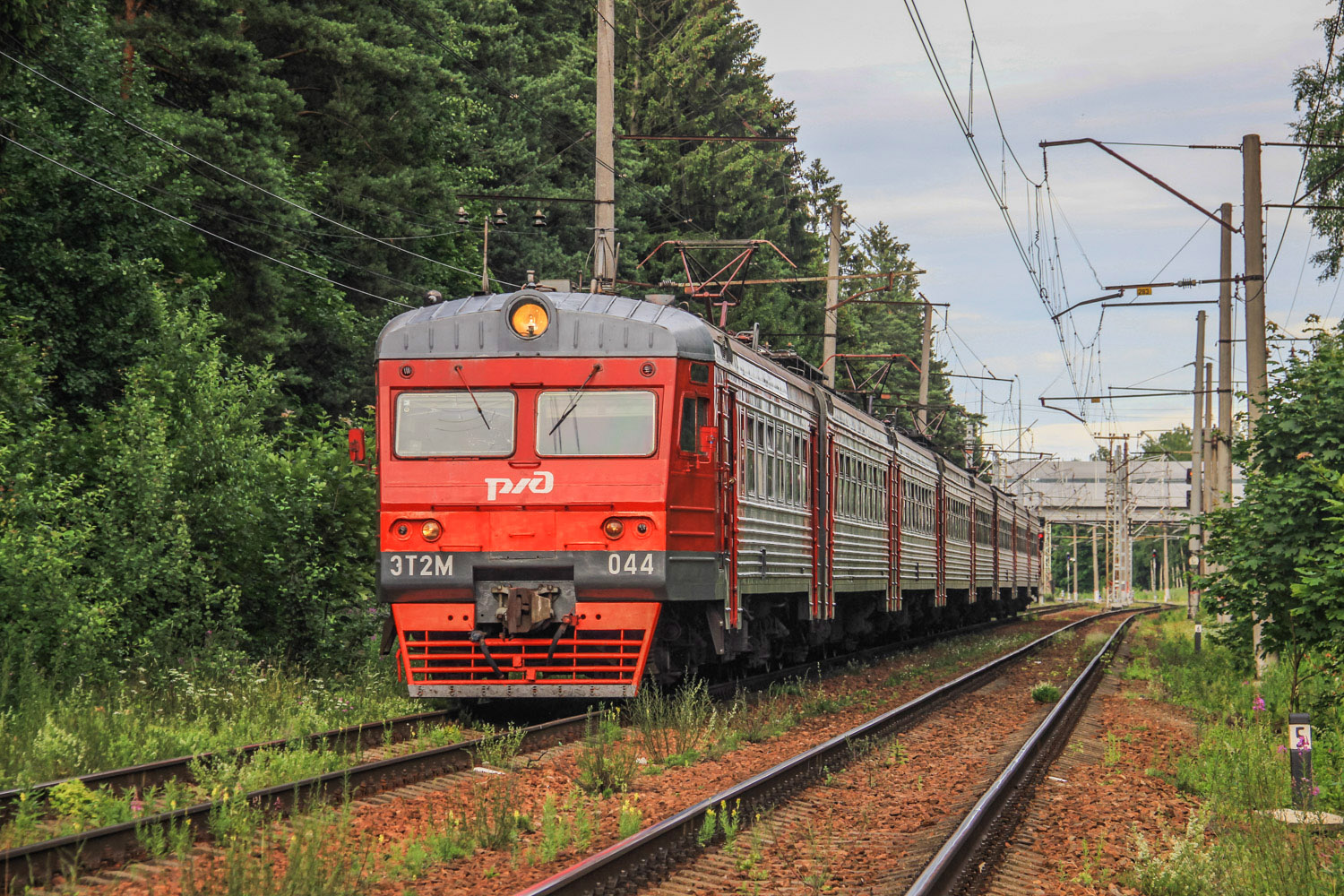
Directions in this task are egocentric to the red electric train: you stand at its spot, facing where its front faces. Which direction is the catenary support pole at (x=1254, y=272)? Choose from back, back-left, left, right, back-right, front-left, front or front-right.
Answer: back-left

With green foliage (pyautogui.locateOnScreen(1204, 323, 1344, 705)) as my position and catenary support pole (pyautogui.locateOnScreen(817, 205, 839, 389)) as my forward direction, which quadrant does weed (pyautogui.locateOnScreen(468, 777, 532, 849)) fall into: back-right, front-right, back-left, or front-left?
back-left

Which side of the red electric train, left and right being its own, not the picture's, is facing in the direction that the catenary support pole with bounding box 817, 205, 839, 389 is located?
back

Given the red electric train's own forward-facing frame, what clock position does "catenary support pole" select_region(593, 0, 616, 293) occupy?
The catenary support pole is roughly at 6 o'clock from the red electric train.

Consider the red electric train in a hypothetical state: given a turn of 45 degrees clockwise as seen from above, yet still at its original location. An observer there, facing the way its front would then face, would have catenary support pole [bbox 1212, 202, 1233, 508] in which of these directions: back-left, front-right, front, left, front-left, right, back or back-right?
back

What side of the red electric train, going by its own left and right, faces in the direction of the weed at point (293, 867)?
front

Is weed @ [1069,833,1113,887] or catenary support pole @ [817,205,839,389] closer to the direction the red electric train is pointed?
the weed

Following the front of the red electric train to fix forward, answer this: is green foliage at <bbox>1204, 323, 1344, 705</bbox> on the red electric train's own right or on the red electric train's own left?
on the red electric train's own left

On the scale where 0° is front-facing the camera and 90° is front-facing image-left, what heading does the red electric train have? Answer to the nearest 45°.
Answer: approximately 0°

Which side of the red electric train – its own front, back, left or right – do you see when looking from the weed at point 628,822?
front

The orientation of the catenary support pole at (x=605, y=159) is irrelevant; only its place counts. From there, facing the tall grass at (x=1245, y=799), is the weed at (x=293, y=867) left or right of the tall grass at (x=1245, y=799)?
right

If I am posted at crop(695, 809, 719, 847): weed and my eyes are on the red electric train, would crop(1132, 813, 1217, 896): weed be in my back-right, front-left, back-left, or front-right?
back-right

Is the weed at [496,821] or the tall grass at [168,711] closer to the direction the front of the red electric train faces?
the weed

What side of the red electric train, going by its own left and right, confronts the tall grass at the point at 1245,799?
front
